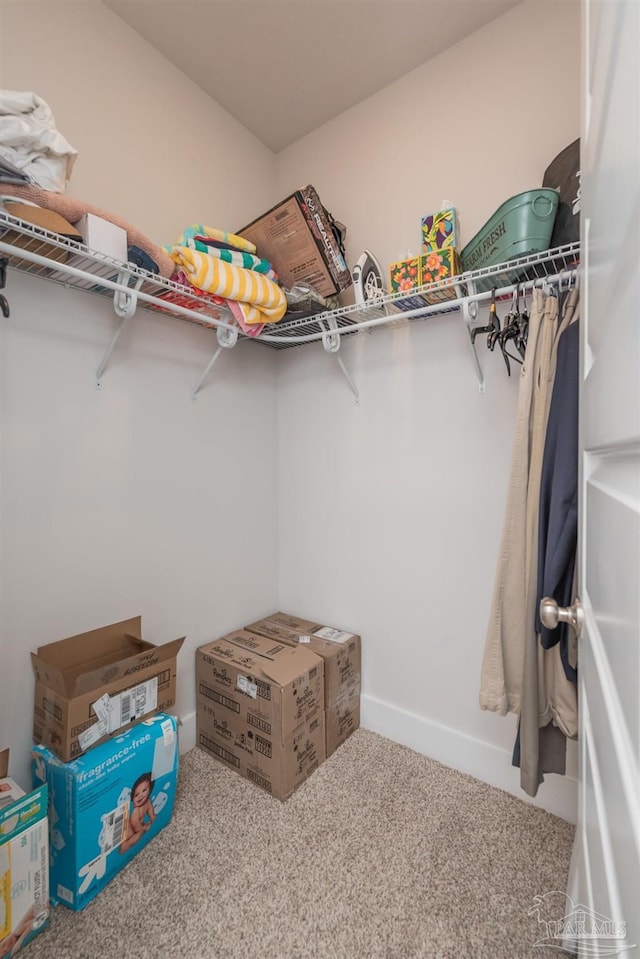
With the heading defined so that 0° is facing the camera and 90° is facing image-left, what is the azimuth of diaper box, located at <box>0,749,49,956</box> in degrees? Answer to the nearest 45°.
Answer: approximately 315°
